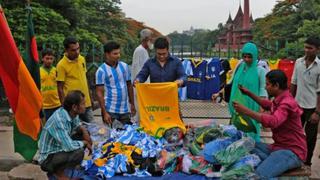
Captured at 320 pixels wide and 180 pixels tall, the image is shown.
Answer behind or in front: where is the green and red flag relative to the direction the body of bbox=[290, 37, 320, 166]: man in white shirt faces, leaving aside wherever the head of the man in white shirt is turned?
in front

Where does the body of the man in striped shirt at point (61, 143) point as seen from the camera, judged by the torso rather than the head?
to the viewer's right

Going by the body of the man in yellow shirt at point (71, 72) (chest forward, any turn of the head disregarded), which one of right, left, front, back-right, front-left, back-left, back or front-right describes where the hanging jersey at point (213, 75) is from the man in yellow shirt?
left

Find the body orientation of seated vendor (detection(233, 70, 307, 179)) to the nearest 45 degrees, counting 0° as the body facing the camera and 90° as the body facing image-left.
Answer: approximately 90°

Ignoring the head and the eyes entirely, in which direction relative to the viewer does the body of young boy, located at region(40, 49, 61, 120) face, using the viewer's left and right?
facing the viewer

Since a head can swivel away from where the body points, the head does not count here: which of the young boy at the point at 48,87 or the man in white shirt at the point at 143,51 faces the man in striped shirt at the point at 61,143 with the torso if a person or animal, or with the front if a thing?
the young boy

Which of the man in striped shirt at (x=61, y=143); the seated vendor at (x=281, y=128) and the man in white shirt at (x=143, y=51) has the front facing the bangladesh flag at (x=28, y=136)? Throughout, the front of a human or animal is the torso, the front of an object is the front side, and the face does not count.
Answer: the seated vendor

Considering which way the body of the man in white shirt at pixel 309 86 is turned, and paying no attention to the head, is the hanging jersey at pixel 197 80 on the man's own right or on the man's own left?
on the man's own right

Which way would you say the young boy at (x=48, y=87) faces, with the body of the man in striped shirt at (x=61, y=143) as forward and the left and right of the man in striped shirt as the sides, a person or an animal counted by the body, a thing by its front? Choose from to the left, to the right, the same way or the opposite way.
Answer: to the right

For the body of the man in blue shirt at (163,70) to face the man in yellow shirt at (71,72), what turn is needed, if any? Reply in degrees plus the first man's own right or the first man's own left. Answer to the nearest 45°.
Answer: approximately 90° to the first man's own right

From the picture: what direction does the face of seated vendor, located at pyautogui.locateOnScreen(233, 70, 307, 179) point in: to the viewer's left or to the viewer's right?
to the viewer's left

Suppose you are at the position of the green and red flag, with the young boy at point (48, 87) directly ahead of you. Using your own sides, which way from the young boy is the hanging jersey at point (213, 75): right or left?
right

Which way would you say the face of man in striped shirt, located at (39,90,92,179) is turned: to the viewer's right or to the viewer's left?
to the viewer's right

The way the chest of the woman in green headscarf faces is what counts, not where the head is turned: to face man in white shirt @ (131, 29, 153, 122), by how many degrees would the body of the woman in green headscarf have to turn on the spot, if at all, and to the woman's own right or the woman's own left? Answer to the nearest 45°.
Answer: approximately 90° to the woman's own right
